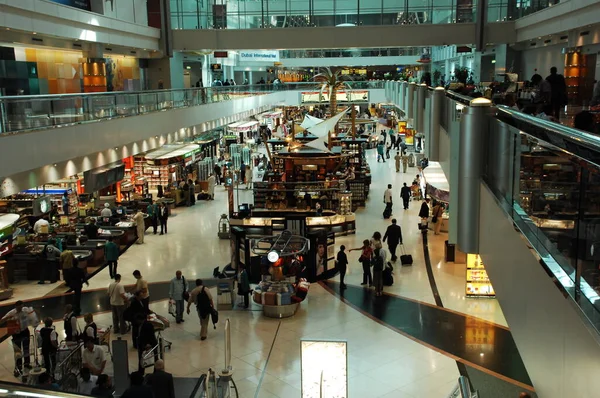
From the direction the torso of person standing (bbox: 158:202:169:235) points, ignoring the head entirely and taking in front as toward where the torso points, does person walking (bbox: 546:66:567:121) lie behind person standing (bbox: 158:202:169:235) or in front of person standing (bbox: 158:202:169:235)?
in front

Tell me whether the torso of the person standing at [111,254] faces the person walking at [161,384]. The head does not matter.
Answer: no

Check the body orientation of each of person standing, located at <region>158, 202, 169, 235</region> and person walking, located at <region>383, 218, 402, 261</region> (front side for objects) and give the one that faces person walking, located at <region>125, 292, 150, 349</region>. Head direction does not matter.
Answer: person standing, located at <region>158, 202, 169, 235</region>

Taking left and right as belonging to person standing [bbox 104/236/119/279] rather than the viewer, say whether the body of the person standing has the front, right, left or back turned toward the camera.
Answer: back

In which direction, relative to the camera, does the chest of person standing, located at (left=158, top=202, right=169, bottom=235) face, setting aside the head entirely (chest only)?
toward the camera

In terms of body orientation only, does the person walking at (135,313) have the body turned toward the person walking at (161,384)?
no
